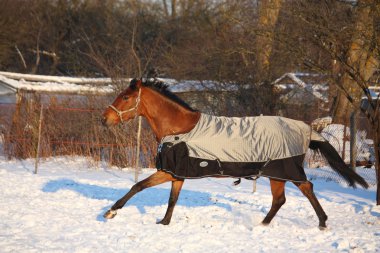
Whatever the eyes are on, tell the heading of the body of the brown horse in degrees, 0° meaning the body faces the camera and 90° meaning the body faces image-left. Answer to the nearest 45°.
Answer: approximately 90°

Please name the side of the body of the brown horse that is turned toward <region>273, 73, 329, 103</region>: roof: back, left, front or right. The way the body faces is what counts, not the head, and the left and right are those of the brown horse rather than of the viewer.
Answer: right
